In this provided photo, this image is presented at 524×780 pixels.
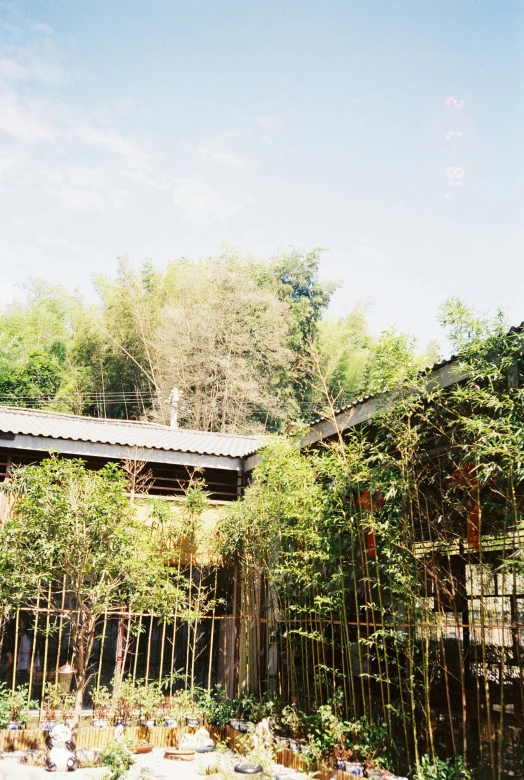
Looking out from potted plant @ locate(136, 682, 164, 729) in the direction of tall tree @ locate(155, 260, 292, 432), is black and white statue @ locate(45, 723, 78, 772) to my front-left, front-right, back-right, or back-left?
back-left

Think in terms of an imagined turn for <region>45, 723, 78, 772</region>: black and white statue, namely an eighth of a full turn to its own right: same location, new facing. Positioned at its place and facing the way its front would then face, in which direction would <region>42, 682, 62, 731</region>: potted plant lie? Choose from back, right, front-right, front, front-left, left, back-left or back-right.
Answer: back-right

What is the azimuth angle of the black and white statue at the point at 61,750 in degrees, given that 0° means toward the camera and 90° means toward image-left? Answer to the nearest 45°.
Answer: approximately 0°

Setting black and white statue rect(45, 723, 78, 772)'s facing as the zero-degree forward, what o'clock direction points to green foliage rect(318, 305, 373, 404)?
The green foliage is roughly at 7 o'clock from the black and white statue.

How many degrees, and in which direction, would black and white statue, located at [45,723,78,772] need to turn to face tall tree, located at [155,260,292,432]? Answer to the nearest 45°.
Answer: approximately 180°

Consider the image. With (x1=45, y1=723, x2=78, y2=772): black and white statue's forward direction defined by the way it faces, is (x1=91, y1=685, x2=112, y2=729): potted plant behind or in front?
behind

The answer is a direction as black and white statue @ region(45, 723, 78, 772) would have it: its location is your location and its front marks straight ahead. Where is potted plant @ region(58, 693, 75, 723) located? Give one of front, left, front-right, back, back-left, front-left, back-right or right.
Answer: back

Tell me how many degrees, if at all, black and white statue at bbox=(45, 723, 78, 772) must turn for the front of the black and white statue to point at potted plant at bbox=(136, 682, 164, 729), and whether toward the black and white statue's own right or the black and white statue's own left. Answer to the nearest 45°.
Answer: approximately 135° to the black and white statue's own left

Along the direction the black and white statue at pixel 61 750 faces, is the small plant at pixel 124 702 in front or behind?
behind

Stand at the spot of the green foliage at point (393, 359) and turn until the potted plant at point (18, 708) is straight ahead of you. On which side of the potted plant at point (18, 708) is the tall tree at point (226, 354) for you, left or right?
right
